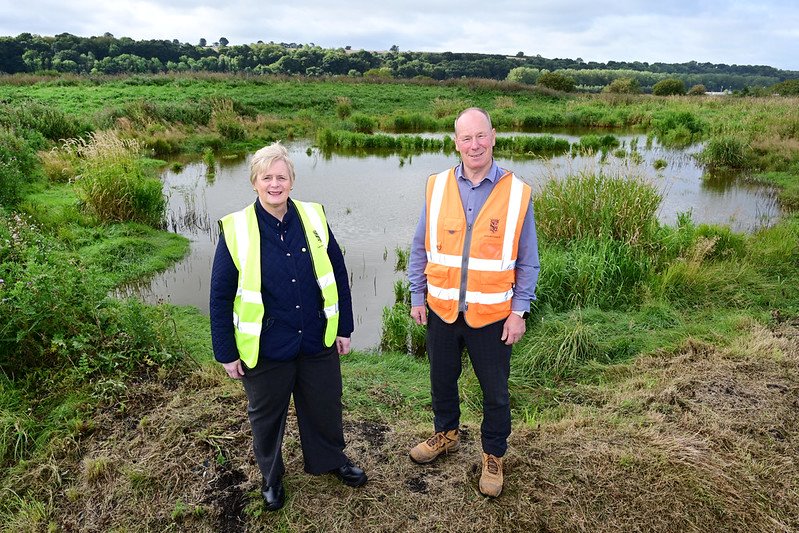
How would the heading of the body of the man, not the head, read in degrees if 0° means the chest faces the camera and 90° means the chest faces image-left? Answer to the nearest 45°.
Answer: approximately 0°

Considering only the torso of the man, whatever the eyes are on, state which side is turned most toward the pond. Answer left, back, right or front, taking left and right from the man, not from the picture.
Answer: back

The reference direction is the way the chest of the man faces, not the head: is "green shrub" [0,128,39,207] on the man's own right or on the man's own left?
on the man's own right

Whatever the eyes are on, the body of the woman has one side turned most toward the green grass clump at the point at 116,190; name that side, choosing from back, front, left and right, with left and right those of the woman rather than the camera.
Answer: back

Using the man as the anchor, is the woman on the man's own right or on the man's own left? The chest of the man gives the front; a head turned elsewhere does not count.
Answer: on the man's own right

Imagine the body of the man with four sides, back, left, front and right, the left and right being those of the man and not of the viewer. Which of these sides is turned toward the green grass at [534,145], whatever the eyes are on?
back

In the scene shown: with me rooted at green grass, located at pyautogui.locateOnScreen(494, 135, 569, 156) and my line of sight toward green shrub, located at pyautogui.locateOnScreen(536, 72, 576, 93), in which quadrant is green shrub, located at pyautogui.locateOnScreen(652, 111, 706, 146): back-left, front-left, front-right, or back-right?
front-right

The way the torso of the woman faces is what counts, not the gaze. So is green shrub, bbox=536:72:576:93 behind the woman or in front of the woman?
behind

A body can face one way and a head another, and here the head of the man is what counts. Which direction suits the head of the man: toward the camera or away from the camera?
toward the camera

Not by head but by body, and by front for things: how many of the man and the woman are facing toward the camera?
2

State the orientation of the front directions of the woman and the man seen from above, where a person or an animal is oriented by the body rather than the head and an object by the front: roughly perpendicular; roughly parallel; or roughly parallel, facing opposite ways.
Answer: roughly parallel

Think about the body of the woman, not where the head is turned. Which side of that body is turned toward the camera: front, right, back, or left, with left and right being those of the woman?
front

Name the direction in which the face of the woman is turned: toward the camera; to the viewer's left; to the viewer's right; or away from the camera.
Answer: toward the camera
